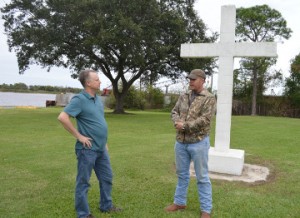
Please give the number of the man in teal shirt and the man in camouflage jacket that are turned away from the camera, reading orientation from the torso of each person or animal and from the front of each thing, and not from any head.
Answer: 0

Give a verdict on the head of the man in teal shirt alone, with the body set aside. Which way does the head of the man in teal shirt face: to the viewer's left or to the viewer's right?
to the viewer's right

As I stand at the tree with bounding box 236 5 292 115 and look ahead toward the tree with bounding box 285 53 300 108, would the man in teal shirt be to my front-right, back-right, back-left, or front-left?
back-right

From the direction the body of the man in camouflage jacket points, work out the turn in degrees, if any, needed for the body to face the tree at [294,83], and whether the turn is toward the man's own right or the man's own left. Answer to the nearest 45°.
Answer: approximately 135° to the man's own right

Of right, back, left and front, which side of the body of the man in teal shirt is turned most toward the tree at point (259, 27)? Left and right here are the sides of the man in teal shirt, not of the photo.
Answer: left

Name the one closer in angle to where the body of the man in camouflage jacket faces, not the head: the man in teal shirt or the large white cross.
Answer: the man in teal shirt

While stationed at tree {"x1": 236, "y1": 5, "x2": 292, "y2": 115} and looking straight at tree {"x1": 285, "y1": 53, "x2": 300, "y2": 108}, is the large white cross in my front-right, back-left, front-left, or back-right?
back-right

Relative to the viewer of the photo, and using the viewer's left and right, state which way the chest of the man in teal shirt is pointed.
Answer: facing the viewer and to the right of the viewer

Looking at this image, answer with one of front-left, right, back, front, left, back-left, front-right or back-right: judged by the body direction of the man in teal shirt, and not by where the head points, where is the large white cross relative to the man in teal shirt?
left

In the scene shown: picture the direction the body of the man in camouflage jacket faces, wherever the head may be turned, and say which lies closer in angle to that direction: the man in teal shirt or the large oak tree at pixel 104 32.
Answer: the man in teal shirt

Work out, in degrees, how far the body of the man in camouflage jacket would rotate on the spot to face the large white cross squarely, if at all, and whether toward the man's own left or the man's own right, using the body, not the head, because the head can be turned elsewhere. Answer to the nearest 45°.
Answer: approximately 135° to the man's own right

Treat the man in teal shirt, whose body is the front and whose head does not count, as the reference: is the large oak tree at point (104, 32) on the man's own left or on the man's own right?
on the man's own left

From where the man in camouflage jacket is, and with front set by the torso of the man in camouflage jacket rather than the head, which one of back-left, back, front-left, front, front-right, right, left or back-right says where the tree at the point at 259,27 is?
back-right

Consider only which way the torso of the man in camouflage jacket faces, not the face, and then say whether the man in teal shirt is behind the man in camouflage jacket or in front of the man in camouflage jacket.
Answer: in front
